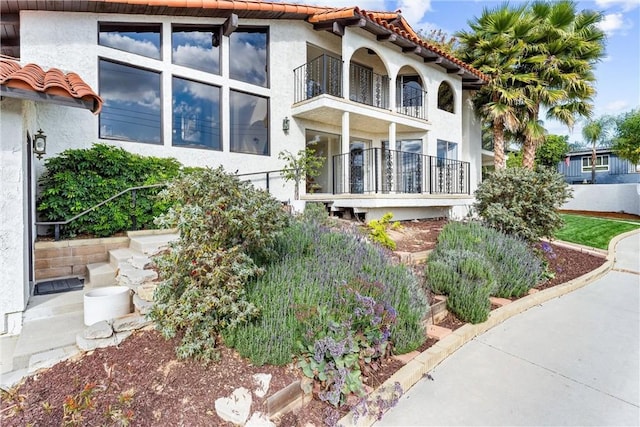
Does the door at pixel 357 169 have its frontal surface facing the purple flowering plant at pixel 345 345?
yes

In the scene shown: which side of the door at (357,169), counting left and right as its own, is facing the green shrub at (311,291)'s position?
front

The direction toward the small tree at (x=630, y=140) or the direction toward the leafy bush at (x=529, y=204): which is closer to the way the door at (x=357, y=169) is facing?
the leafy bush

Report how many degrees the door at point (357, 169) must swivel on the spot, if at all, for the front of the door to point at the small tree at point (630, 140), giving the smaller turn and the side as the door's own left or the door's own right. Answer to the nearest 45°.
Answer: approximately 135° to the door's own left

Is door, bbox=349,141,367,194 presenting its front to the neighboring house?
no

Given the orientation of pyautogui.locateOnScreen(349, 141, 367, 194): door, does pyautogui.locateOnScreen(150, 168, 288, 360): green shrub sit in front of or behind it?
in front

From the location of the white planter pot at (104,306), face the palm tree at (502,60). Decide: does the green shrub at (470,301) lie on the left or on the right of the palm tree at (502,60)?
right

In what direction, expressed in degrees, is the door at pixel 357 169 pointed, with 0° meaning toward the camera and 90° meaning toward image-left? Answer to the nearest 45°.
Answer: approximately 0°

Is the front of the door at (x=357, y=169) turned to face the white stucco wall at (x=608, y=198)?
no
